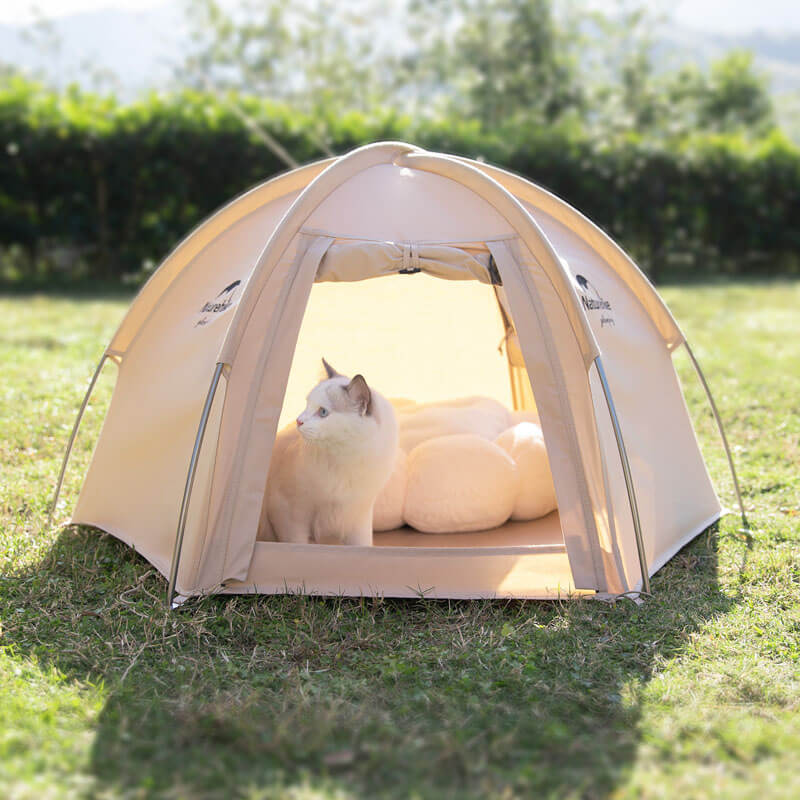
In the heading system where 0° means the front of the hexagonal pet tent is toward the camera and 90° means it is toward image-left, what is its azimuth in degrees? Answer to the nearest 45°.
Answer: approximately 0°

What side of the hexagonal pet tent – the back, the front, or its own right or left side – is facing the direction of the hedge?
back

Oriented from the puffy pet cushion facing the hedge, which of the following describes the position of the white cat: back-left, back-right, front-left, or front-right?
back-left
